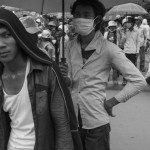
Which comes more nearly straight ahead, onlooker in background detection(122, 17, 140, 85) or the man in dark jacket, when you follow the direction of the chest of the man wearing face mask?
the man in dark jacket

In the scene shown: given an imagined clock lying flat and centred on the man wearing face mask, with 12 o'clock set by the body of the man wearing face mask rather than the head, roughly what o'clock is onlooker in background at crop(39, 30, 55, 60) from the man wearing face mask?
The onlooker in background is roughly at 4 o'clock from the man wearing face mask.

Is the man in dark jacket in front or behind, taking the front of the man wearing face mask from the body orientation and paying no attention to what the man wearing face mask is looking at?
in front

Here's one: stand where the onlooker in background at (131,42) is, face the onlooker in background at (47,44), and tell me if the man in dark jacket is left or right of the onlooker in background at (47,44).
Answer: left

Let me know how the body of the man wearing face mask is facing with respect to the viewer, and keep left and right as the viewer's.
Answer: facing the viewer and to the left of the viewer

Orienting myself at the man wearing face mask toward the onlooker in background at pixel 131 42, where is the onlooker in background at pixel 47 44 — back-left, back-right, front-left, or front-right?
front-left

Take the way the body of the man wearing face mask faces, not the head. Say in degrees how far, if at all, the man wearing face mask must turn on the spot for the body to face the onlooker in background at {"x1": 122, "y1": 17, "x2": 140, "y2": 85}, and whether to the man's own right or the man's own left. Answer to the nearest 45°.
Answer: approximately 135° to the man's own right

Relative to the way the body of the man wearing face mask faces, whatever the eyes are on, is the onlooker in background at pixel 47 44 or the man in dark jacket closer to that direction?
the man in dark jacket
